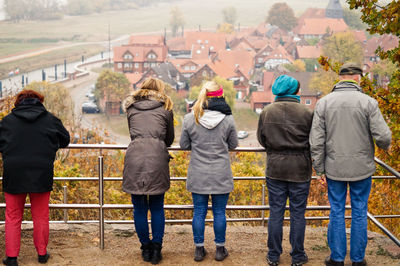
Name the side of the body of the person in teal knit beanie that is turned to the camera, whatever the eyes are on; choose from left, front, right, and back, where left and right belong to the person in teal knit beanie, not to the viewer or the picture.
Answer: back

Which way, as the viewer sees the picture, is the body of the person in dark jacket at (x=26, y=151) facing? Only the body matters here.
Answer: away from the camera

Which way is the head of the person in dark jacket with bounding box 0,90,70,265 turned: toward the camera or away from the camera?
away from the camera

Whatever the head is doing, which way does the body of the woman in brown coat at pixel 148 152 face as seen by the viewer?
away from the camera

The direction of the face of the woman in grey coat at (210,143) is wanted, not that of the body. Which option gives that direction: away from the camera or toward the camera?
away from the camera

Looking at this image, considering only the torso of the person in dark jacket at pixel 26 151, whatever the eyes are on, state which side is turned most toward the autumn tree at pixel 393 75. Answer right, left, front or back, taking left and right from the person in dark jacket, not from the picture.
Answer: right

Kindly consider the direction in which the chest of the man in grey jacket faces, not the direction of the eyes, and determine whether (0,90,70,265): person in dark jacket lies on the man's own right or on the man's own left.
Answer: on the man's own left

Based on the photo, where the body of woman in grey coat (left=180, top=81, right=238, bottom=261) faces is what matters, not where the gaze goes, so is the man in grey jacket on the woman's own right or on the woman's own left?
on the woman's own right

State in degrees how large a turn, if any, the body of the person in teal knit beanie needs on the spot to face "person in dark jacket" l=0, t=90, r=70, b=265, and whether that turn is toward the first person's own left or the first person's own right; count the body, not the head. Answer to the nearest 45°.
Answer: approximately 90° to the first person's own left

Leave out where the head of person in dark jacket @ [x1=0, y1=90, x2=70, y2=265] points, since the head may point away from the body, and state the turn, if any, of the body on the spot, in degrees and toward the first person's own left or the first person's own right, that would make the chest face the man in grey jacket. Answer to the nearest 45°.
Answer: approximately 90° to the first person's own right

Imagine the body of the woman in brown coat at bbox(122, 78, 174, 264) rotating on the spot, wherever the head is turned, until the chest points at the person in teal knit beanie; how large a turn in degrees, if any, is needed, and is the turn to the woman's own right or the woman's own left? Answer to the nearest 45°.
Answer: approximately 90° to the woman's own right

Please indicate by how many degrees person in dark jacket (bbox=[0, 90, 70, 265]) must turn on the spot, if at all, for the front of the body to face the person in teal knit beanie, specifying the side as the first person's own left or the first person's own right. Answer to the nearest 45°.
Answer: approximately 90° to the first person's own right

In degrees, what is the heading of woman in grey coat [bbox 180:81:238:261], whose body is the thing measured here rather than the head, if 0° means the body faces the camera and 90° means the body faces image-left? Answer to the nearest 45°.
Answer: approximately 180°
